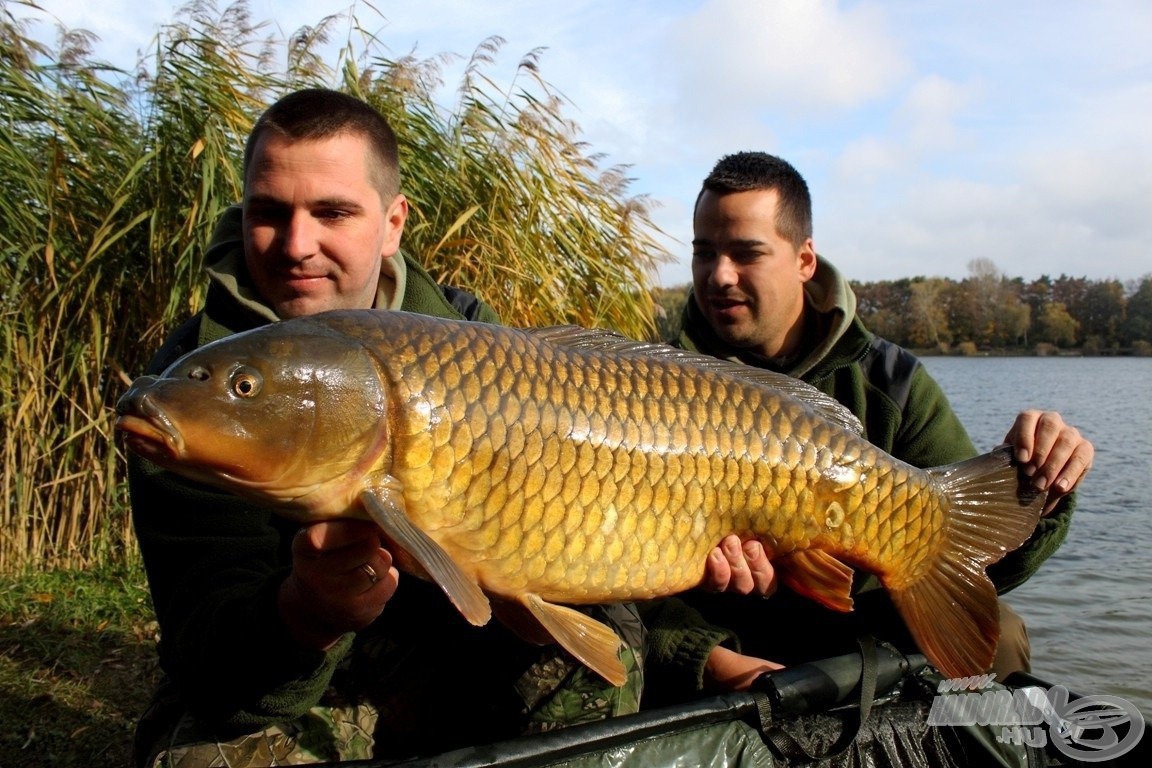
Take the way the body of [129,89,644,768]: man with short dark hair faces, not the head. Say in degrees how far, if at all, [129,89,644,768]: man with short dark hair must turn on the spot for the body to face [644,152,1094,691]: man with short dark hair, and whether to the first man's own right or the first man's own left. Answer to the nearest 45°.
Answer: approximately 90° to the first man's own left

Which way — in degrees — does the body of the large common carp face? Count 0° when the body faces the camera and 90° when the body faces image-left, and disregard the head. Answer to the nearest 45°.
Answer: approximately 90°
